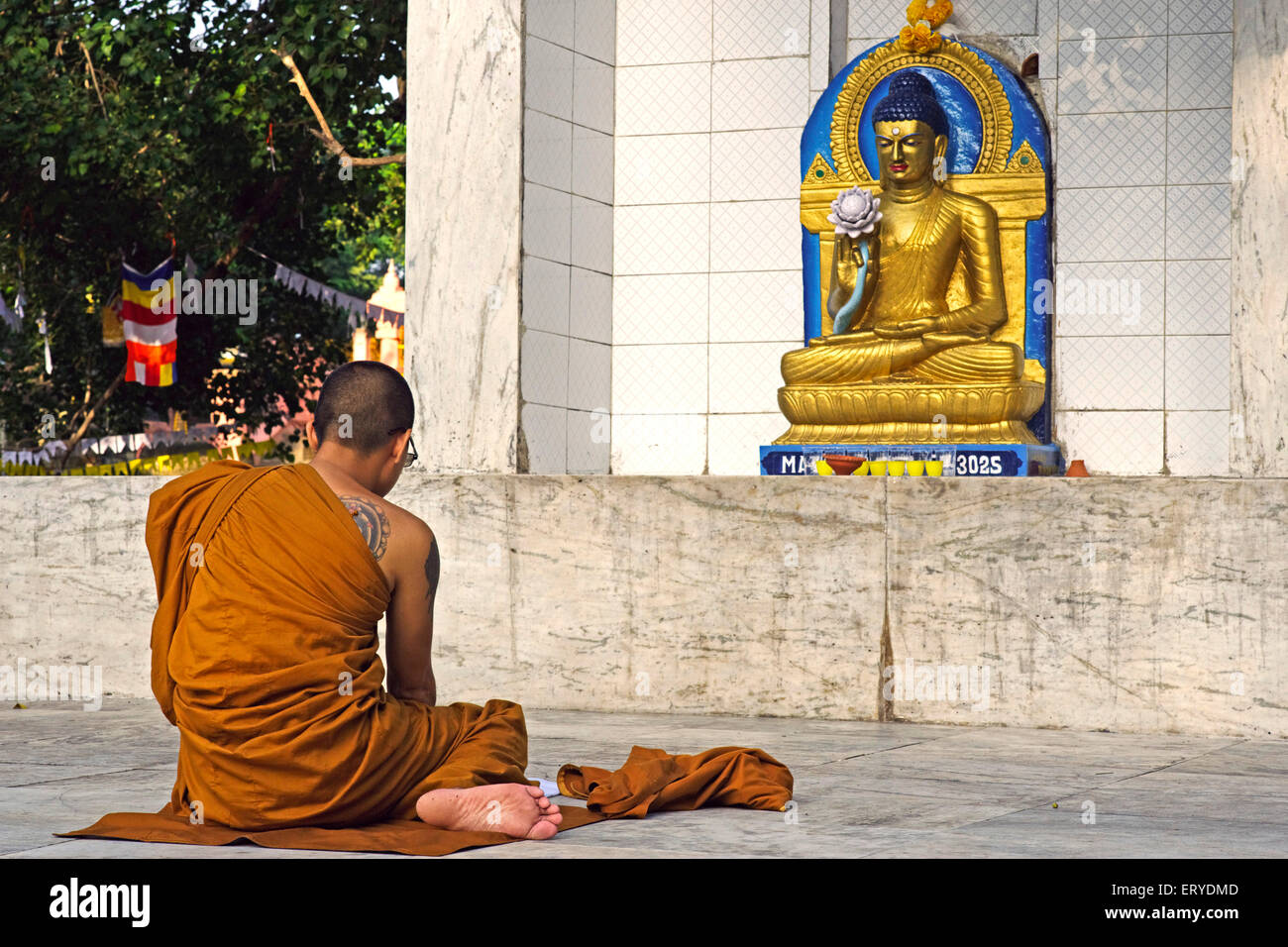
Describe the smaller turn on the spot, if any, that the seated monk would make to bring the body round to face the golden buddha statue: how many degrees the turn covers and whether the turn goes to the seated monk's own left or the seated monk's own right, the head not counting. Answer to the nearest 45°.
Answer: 0° — they already face it

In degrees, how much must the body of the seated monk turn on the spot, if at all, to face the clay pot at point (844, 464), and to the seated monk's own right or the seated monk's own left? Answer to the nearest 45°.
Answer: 0° — they already face it

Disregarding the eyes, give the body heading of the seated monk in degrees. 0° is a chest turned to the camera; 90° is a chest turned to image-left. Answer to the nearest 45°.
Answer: approximately 225°

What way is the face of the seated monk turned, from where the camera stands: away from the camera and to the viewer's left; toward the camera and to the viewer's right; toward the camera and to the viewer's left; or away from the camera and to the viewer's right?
away from the camera and to the viewer's right

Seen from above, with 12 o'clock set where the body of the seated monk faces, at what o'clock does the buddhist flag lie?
The buddhist flag is roughly at 10 o'clock from the seated monk.

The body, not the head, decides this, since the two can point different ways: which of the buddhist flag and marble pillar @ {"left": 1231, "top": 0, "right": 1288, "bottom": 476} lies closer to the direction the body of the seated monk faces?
the marble pillar
